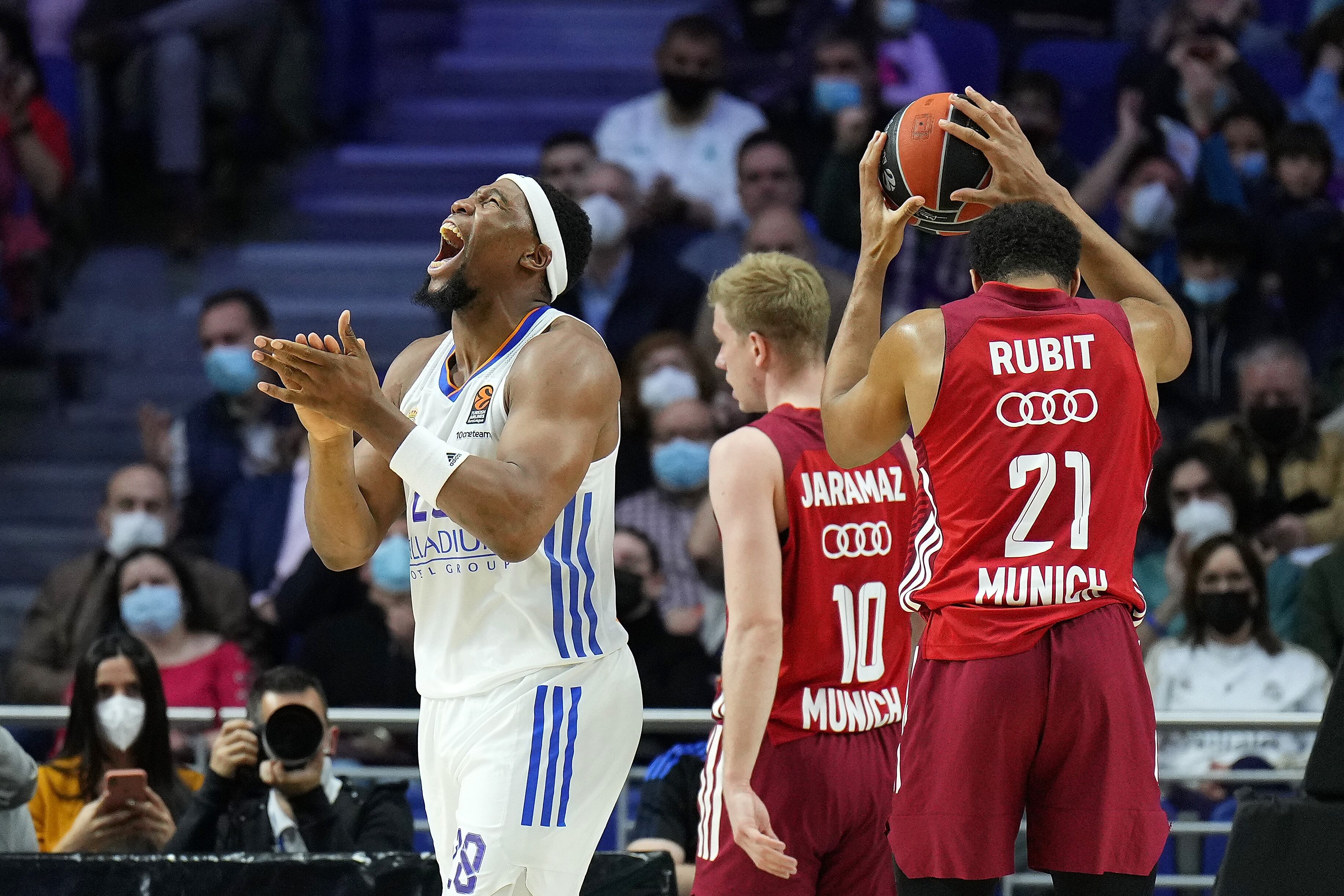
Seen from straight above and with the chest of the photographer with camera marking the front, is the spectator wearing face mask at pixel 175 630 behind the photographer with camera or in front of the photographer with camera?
behind

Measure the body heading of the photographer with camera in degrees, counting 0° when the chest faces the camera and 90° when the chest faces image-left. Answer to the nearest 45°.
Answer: approximately 0°

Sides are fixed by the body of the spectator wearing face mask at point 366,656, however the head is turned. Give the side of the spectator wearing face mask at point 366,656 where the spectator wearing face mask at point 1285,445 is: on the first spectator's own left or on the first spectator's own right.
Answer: on the first spectator's own left

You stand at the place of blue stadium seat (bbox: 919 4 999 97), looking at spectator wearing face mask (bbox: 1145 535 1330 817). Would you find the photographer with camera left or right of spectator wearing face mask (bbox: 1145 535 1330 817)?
right

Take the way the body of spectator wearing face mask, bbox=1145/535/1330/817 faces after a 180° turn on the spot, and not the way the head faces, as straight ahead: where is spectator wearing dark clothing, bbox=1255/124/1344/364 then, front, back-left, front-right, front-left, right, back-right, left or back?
front

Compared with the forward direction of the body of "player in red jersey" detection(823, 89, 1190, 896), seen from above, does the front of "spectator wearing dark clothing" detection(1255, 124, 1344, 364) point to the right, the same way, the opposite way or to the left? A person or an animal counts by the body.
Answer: the opposite way

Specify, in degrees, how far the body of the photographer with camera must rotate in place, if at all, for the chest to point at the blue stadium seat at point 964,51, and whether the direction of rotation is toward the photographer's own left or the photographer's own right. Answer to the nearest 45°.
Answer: approximately 135° to the photographer's own left

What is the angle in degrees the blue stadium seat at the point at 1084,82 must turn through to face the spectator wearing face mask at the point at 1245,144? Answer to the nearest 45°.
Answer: approximately 45° to its left

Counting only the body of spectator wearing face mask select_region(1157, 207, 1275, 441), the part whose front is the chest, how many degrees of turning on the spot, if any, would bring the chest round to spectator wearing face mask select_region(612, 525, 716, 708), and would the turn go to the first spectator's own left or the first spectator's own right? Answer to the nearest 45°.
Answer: approximately 45° to the first spectator's own right

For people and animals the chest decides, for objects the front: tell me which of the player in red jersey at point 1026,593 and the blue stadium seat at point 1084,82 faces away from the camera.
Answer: the player in red jersey
